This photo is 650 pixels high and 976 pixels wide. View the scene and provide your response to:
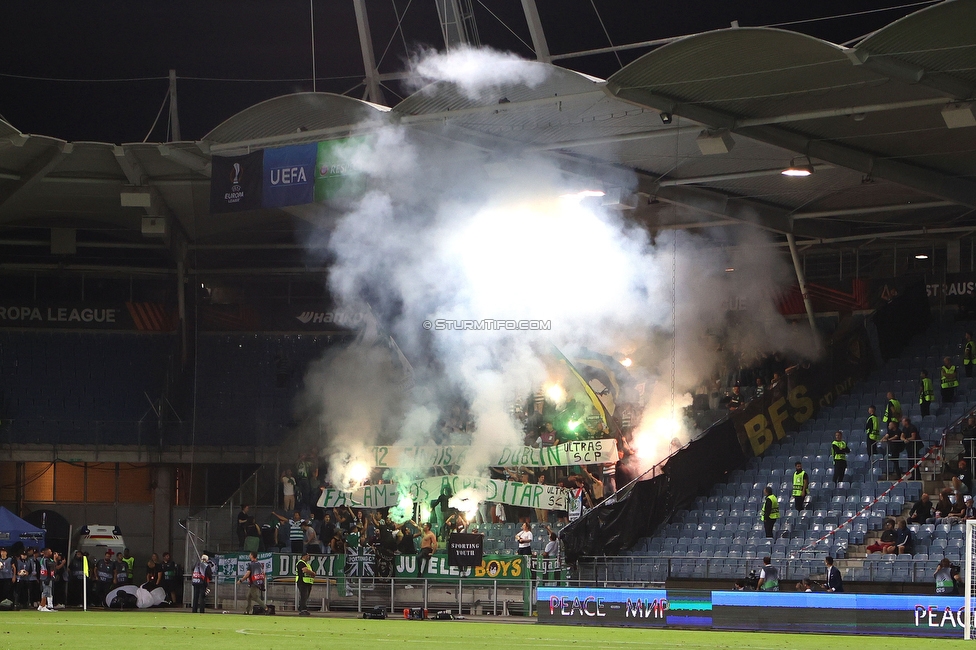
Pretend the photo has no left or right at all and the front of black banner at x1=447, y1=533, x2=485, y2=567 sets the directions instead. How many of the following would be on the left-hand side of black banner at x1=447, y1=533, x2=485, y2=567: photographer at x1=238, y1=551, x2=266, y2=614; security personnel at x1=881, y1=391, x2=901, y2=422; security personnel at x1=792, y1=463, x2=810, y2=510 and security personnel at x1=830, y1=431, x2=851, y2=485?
3

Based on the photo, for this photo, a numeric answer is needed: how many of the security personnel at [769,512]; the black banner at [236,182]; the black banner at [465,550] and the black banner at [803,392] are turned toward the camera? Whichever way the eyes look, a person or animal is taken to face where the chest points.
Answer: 3

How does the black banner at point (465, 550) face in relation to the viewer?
toward the camera

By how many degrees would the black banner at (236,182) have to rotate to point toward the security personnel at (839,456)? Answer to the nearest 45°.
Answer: approximately 90° to its left

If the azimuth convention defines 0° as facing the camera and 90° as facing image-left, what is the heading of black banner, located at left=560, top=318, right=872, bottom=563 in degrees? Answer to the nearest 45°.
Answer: approximately 0°

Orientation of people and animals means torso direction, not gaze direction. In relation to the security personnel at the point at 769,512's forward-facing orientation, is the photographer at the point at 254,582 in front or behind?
in front

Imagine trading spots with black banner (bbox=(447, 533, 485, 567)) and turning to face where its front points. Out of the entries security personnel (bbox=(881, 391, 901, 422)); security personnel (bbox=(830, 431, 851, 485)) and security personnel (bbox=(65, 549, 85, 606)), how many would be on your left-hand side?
2

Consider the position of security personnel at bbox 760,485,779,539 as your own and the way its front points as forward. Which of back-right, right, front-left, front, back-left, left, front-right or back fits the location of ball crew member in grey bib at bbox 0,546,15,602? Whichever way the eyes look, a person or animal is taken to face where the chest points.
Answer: front

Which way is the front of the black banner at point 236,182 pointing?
toward the camera
